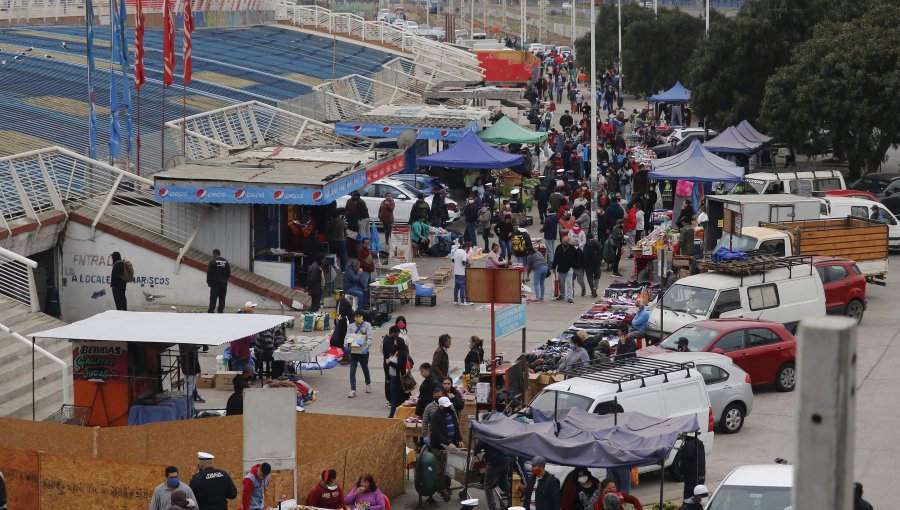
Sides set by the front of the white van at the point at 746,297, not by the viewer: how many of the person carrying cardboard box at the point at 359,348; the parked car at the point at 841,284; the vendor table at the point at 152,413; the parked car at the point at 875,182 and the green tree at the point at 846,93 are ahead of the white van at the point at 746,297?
2

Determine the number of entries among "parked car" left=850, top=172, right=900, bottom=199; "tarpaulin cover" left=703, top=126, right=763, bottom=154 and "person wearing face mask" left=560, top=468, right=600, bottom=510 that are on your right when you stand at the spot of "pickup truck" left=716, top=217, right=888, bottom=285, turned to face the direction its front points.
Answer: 2

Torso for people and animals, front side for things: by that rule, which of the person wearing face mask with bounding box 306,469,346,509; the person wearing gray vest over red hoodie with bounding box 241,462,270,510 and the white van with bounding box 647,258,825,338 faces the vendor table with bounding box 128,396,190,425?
the white van

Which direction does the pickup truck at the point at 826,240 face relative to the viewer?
to the viewer's left

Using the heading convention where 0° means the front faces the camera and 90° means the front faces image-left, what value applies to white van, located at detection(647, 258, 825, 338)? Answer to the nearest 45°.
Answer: approximately 45°

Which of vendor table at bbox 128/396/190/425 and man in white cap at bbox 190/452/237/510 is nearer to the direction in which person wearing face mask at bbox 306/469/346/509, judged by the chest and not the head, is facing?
the man in white cap

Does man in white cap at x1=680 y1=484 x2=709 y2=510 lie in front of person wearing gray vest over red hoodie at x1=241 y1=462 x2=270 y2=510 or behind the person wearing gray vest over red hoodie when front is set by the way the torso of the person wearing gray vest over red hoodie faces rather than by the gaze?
in front

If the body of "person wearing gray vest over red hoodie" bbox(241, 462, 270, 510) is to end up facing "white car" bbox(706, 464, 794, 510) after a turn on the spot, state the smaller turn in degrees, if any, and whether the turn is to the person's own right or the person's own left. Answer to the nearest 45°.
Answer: approximately 45° to the person's own left

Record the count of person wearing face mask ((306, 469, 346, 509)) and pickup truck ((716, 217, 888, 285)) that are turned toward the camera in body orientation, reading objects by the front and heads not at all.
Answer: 1

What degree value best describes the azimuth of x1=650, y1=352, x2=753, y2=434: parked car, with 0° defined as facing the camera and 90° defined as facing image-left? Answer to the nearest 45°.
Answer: approximately 45°

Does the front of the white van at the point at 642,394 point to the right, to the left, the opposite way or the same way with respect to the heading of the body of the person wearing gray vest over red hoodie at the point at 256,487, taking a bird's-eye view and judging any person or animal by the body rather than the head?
to the right

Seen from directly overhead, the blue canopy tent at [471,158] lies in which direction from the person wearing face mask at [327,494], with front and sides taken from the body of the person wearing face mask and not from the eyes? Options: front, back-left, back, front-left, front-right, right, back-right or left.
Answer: back

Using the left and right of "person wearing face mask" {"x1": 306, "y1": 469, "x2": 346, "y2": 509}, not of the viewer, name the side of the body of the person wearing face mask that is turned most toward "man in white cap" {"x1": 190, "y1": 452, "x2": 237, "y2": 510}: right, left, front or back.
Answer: right

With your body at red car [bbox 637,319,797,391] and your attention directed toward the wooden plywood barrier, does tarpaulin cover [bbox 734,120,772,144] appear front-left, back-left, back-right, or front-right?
back-right

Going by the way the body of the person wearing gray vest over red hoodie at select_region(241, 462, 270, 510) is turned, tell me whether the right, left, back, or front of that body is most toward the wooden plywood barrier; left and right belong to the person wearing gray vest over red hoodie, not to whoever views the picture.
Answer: back
